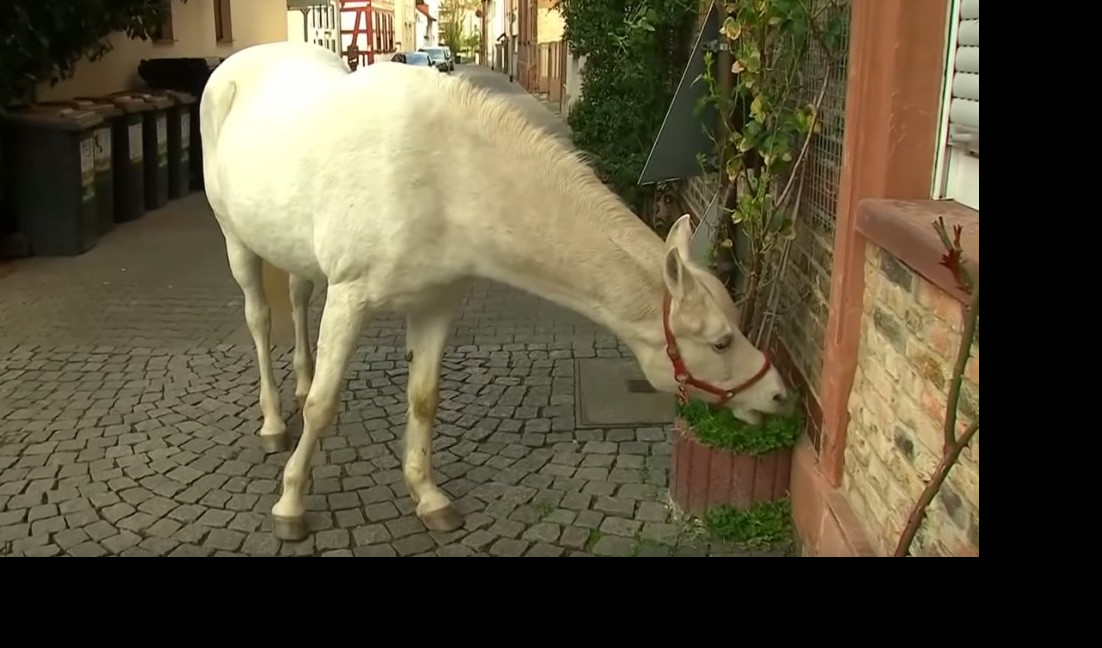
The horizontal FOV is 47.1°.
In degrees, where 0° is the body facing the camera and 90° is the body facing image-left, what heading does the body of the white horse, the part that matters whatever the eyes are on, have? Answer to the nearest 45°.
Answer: approximately 315°

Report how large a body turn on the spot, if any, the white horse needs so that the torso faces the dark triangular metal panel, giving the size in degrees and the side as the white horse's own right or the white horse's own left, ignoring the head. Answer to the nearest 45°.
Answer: approximately 90° to the white horse's own left

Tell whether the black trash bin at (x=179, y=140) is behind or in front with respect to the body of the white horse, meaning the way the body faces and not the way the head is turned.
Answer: behind

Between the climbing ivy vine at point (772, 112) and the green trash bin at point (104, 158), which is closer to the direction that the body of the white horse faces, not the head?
the climbing ivy vine

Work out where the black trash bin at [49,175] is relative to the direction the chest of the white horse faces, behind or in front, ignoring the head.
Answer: behind

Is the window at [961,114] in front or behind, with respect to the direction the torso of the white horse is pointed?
in front

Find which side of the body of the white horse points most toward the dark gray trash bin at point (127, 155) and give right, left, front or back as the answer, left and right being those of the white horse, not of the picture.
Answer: back
